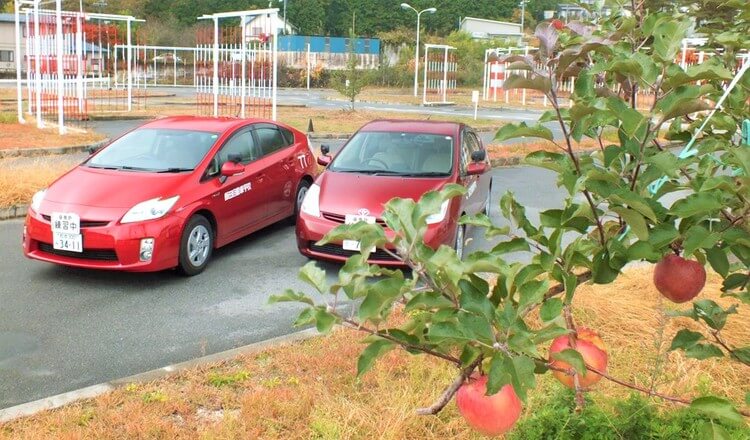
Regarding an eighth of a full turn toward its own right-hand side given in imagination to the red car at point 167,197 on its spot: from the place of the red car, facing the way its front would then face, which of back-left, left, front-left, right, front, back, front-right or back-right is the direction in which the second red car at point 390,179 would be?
back

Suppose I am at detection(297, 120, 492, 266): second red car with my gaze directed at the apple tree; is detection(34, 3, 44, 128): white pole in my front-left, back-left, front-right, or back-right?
back-right

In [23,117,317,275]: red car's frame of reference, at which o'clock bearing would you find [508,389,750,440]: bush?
The bush is roughly at 10 o'clock from the red car.

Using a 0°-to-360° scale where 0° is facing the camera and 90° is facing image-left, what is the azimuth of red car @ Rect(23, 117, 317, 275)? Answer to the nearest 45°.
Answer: approximately 45°
